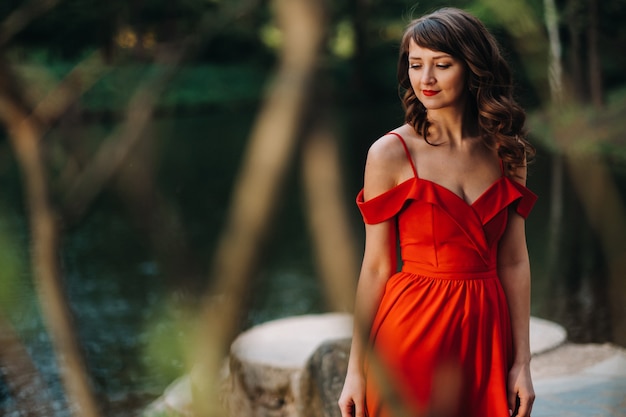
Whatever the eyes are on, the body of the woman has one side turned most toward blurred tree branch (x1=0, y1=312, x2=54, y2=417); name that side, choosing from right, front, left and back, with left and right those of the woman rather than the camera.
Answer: front

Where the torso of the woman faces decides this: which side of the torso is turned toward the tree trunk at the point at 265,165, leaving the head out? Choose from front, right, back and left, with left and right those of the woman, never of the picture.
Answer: front

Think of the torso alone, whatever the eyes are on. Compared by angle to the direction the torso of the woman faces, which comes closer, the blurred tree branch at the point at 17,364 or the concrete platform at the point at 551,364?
the blurred tree branch

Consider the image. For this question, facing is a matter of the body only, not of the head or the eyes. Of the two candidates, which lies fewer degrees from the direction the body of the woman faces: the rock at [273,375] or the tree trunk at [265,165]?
the tree trunk

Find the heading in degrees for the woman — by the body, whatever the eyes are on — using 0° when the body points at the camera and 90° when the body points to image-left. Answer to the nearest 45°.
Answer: approximately 0°

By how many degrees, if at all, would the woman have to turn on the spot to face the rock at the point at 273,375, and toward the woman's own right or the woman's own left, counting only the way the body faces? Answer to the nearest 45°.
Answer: approximately 135° to the woman's own right

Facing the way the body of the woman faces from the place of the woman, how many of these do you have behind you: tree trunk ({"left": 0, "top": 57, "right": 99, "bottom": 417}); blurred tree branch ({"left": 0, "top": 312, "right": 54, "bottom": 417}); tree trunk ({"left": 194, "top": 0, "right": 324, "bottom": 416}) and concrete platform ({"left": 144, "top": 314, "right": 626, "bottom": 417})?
1

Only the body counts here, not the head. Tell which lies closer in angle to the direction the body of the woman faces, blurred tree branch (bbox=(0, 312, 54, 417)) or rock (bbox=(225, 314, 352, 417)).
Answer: the blurred tree branch

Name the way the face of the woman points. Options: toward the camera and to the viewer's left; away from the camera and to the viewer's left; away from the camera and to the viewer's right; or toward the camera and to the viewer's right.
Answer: toward the camera and to the viewer's left
